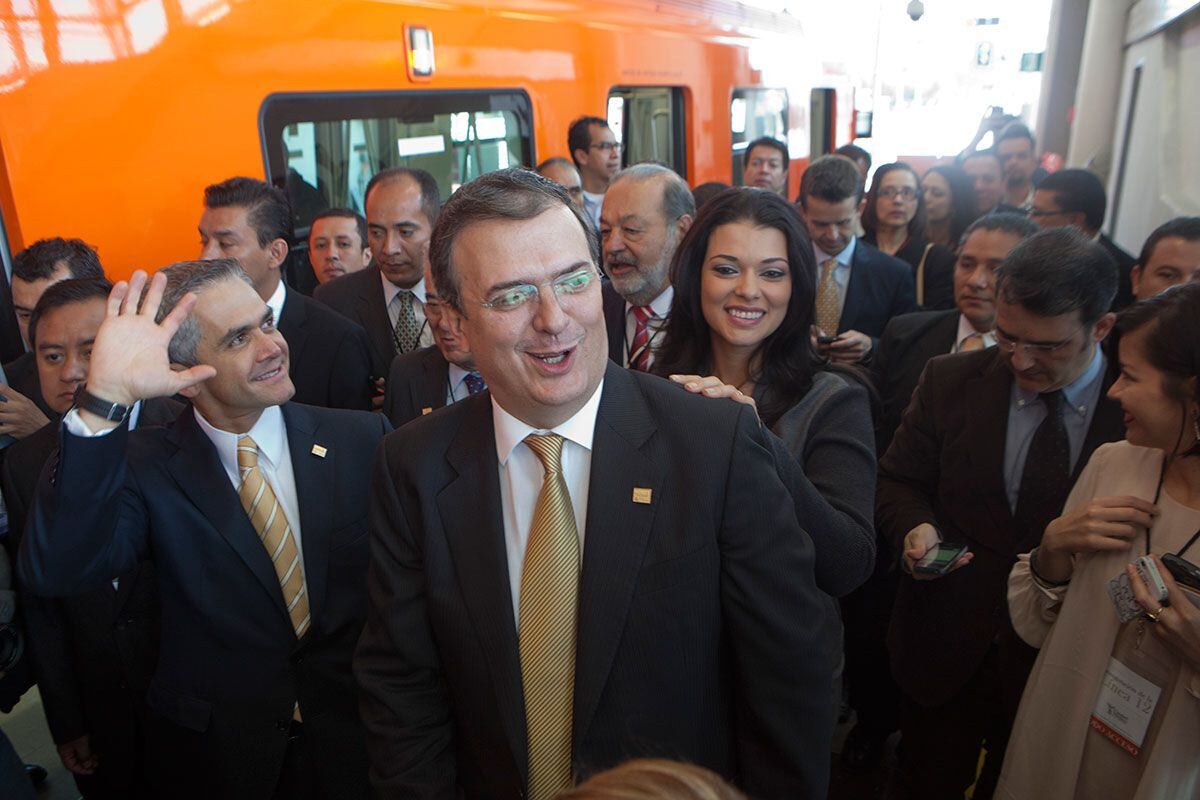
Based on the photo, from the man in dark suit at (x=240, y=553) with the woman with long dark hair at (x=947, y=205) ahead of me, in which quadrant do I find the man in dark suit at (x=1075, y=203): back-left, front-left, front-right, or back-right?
front-right

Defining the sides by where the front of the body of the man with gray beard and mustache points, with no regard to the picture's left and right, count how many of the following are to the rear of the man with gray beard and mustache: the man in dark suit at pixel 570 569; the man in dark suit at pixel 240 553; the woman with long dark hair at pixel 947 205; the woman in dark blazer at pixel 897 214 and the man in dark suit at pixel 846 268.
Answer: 3

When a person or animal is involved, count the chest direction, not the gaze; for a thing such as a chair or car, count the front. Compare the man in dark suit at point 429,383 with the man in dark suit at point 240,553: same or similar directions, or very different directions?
same or similar directions

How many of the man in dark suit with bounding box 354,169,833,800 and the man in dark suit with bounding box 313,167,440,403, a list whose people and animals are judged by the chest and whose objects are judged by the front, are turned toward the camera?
2

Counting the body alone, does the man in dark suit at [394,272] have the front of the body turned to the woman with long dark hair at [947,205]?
no

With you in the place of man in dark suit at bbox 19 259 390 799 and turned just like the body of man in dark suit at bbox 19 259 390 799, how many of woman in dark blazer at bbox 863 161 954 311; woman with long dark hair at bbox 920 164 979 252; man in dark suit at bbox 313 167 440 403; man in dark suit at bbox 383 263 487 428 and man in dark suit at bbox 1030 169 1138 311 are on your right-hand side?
0

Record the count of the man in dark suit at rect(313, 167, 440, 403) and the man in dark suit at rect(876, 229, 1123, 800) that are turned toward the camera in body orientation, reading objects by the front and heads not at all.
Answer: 2

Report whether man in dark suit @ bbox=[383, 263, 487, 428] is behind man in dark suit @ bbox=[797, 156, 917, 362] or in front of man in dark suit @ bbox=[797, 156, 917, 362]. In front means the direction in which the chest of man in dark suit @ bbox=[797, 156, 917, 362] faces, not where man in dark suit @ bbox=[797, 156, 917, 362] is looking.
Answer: in front

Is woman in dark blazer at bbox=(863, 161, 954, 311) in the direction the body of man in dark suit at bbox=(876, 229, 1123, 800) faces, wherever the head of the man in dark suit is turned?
no

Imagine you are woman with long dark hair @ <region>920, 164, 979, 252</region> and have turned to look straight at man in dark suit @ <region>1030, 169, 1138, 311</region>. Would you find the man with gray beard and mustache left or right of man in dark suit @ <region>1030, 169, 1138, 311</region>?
right

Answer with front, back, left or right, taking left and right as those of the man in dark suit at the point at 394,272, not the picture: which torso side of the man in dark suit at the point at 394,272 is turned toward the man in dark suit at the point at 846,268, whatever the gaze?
left

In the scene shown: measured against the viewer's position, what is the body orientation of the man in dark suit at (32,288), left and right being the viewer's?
facing the viewer and to the left of the viewer

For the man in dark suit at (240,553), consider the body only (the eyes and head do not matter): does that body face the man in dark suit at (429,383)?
no

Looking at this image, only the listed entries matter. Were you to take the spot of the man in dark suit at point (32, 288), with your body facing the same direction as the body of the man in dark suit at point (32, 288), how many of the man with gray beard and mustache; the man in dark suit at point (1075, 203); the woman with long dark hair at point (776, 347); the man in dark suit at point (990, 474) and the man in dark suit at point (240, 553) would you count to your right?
0

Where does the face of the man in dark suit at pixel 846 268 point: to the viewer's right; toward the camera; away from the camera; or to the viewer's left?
toward the camera

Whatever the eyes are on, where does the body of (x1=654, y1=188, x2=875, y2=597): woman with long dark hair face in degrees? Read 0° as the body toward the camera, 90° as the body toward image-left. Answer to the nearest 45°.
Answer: approximately 45°

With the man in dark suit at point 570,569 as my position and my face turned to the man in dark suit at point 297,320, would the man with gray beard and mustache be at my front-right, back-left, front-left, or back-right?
front-right

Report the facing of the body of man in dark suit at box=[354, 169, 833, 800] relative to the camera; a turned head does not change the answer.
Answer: toward the camera

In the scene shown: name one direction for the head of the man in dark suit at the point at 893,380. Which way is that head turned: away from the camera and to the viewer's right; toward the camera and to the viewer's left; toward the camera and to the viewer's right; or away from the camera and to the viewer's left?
toward the camera and to the viewer's left

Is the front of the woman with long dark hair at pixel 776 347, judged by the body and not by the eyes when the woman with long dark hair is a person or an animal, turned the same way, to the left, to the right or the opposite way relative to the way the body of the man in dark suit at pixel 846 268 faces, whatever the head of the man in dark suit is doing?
the same way
